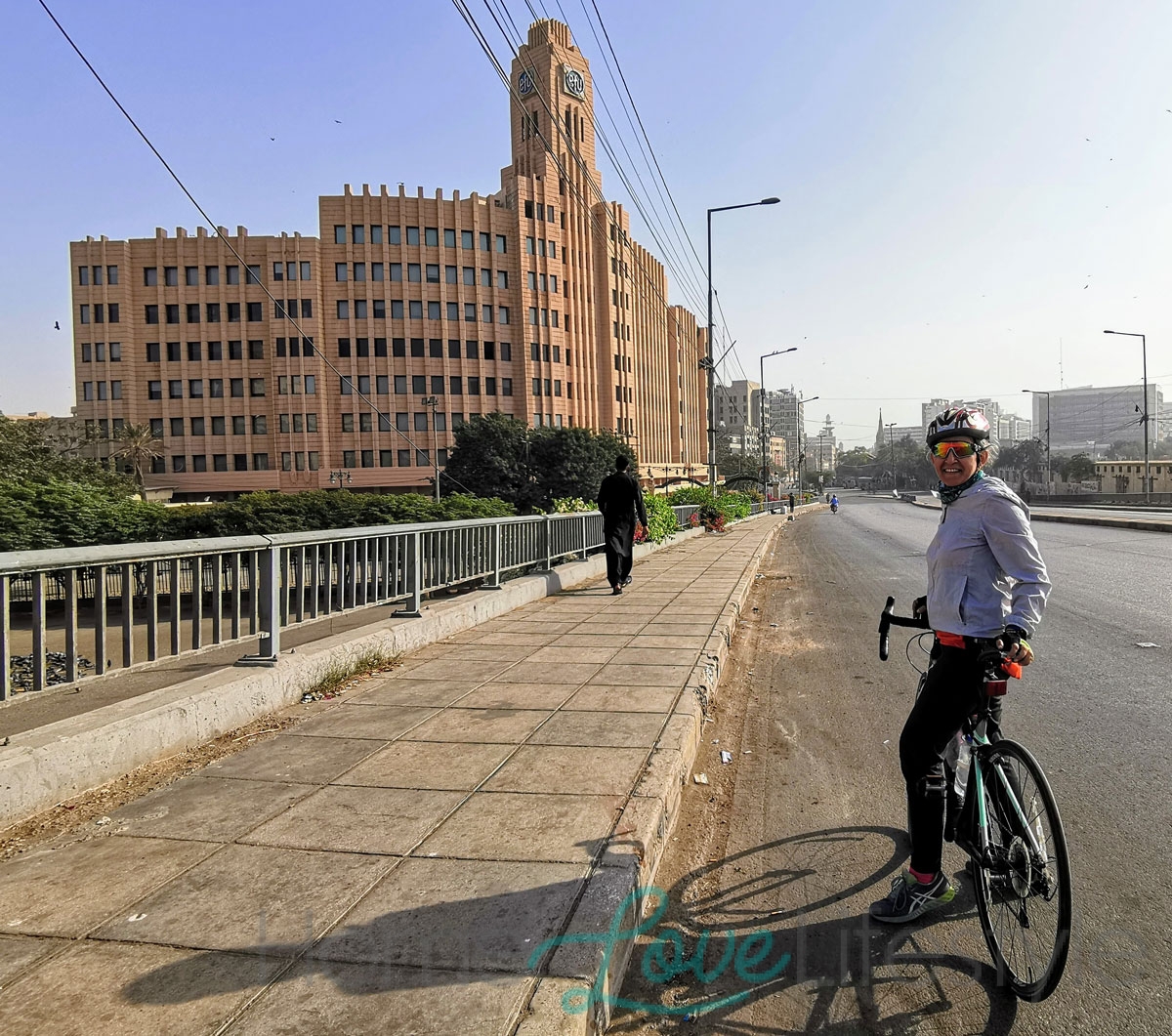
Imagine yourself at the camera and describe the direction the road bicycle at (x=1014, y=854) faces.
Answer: facing away from the viewer and to the left of the viewer

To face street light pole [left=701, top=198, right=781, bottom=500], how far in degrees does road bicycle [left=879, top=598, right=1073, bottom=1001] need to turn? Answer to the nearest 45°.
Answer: approximately 45° to its right
